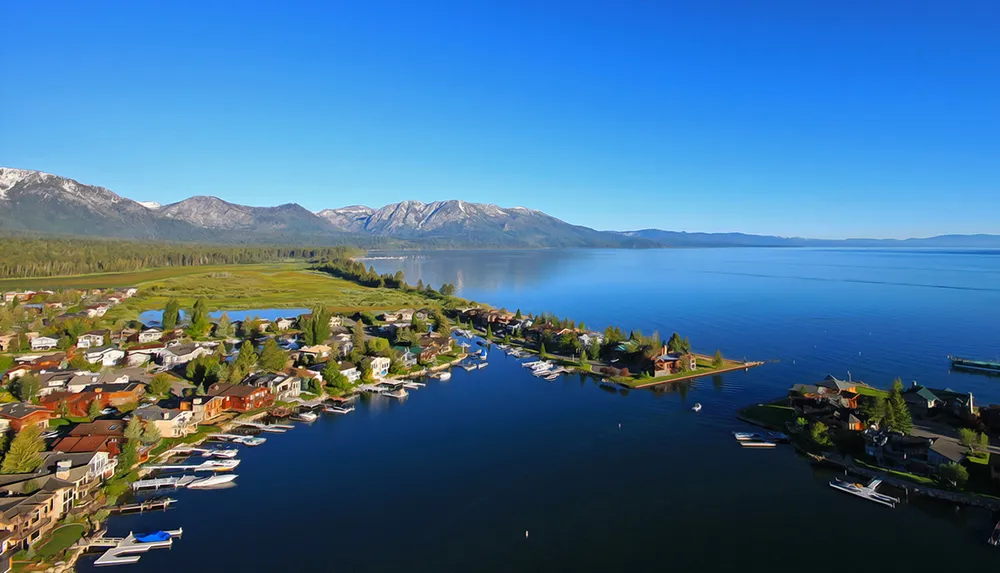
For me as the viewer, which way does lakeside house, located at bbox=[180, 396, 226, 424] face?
facing the viewer and to the right of the viewer

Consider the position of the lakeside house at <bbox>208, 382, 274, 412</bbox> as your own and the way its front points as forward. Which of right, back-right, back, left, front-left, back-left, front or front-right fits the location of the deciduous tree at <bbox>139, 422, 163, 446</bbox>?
right

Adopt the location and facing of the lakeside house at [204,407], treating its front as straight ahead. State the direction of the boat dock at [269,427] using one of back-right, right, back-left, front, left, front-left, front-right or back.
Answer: front

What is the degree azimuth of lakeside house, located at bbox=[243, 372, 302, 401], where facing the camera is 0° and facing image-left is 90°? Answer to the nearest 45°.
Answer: approximately 315°

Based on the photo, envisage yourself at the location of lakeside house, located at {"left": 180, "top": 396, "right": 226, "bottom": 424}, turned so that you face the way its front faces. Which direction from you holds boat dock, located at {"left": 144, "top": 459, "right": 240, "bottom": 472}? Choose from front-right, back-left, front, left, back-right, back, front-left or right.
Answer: front-right

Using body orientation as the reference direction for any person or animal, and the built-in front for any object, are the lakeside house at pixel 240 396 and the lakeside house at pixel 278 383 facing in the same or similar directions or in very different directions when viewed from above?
same or similar directions

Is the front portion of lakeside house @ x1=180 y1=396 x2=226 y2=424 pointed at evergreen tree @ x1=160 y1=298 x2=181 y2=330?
no

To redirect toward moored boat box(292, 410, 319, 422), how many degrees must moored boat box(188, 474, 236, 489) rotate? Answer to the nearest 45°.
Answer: approximately 45° to its left

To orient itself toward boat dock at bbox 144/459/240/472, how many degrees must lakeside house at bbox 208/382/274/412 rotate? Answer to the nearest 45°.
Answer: approximately 45° to its right

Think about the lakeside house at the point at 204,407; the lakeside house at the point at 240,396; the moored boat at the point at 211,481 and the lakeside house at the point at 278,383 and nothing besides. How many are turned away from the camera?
0

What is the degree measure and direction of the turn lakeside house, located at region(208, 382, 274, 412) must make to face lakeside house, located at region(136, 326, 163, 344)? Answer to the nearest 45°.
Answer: approximately 135° to its left

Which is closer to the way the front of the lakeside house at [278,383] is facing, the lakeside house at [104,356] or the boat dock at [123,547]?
the boat dock

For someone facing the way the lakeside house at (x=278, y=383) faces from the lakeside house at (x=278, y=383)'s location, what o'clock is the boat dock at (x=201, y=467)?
The boat dock is roughly at 2 o'clock from the lakeside house.

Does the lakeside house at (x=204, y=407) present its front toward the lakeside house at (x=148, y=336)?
no

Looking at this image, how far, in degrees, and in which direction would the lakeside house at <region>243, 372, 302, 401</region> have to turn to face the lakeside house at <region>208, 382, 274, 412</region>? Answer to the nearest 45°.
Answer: approximately 90° to its right

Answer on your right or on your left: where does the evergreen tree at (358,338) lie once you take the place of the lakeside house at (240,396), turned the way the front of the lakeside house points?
on your left

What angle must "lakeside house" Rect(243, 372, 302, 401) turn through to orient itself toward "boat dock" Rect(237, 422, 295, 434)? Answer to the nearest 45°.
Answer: approximately 45° to its right

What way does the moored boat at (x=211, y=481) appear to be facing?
to the viewer's right

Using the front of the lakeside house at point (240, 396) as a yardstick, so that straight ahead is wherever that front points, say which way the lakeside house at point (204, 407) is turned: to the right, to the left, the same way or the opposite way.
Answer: the same way
